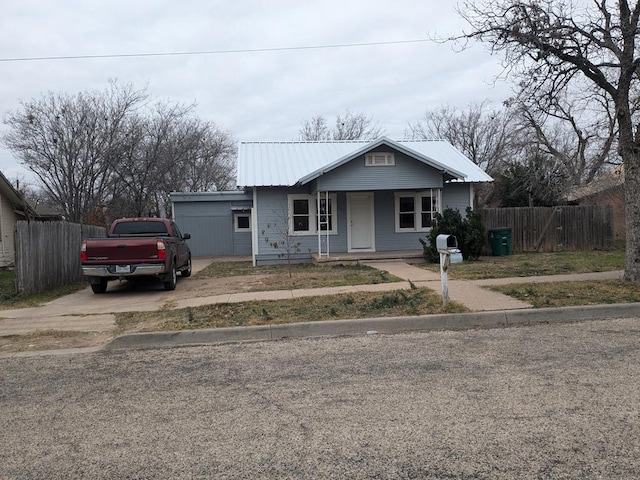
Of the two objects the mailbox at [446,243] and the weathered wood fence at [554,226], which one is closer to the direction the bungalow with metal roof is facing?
the mailbox

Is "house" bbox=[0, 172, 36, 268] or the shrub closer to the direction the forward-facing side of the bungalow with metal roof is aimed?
the shrub

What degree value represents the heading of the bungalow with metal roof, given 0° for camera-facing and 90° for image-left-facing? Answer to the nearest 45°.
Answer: approximately 0°

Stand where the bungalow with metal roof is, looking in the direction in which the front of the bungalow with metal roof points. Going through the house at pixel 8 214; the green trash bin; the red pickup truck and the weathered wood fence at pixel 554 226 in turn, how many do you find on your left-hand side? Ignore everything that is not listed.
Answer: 2

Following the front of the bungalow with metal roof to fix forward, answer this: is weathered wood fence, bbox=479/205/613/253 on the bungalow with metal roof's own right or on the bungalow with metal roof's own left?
on the bungalow with metal roof's own left

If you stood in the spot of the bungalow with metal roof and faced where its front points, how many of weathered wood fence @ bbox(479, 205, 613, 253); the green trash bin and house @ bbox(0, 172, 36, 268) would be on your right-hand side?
1

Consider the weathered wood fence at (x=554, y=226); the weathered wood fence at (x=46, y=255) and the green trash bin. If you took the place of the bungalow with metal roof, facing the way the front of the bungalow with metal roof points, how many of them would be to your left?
2

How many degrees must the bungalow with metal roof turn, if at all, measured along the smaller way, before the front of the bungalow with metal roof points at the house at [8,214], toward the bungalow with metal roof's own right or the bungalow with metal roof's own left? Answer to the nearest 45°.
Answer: approximately 90° to the bungalow with metal roof's own right

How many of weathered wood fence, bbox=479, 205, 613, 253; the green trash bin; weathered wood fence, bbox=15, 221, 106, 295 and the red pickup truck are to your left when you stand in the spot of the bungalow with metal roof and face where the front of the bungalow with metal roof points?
2

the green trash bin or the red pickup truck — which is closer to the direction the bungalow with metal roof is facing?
the red pickup truck
